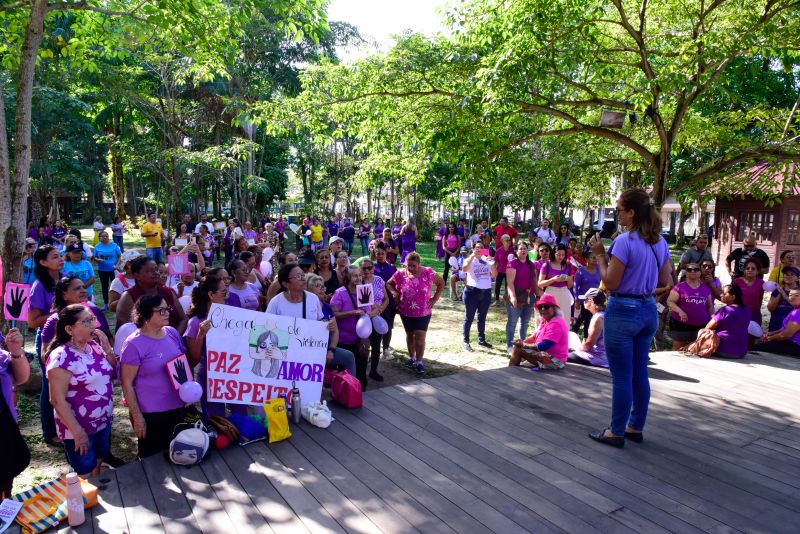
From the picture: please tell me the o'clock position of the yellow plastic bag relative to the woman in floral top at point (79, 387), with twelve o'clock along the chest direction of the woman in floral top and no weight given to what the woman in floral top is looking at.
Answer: The yellow plastic bag is roughly at 11 o'clock from the woman in floral top.

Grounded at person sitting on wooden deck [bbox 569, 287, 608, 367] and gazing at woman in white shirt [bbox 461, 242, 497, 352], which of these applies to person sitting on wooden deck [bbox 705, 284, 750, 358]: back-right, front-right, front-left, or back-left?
back-right

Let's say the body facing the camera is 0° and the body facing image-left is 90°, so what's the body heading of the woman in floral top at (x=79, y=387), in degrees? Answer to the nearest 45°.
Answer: approximately 315°

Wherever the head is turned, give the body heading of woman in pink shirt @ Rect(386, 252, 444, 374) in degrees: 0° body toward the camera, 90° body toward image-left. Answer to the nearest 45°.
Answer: approximately 0°

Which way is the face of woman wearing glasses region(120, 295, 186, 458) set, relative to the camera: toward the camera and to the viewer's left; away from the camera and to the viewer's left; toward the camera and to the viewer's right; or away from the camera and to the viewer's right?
toward the camera and to the viewer's right

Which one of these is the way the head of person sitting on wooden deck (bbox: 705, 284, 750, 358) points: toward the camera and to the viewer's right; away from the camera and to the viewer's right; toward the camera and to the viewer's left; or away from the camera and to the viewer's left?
toward the camera and to the viewer's left

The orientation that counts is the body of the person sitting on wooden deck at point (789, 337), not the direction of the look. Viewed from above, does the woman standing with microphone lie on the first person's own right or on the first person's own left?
on the first person's own left

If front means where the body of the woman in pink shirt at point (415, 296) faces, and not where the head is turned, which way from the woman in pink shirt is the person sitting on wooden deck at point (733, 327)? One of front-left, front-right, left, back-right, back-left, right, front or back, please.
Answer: left

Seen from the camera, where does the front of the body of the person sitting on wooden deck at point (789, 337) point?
to the viewer's left

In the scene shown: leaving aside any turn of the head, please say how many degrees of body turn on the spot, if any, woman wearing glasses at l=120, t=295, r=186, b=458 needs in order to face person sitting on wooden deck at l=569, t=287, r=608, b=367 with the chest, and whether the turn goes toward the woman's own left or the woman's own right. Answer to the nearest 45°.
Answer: approximately 45° to the woman's own left

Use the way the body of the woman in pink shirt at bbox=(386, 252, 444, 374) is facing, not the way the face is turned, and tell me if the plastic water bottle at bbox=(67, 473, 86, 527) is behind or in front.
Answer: in front
